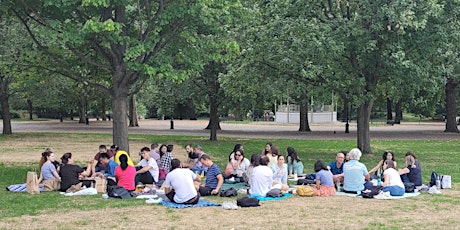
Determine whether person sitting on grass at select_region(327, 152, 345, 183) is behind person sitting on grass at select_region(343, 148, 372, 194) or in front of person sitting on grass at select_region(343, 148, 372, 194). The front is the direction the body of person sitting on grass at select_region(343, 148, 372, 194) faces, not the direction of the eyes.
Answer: in front

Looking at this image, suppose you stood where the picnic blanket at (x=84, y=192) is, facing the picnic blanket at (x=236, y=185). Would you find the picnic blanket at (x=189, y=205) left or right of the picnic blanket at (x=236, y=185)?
right

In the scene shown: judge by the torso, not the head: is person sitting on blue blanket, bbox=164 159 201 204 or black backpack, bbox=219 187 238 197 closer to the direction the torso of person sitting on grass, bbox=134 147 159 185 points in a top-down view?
the person sitting on blue blanket

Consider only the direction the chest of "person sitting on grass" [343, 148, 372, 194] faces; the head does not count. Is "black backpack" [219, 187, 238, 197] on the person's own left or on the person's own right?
on the person's own left

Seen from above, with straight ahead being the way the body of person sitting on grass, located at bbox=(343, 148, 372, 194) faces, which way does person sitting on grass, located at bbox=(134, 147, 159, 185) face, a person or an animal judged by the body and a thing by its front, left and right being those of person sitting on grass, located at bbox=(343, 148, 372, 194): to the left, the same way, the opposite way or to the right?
the opposite way
